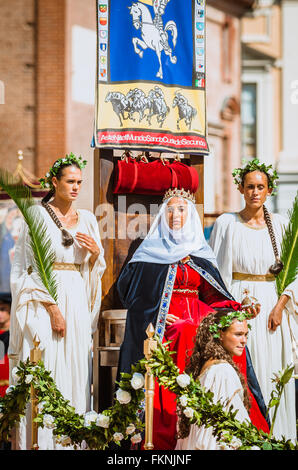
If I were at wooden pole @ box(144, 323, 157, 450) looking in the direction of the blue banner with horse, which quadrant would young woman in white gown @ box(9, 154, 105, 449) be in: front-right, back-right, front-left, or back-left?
front-left

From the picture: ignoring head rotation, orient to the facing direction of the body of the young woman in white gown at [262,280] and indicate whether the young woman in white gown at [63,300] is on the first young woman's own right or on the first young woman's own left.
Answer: on the first young woman's own right

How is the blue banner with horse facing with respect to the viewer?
toward the camera

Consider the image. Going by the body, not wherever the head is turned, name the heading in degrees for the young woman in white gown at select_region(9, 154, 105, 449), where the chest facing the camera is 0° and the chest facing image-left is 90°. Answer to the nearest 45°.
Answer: approximately 315°

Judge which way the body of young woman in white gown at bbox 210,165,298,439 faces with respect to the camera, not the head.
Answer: toward the camera

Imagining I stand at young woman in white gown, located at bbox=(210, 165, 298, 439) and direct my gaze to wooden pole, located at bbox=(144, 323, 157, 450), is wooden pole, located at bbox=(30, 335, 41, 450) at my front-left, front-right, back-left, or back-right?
front-right

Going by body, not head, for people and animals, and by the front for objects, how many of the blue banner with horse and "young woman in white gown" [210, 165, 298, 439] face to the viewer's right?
0

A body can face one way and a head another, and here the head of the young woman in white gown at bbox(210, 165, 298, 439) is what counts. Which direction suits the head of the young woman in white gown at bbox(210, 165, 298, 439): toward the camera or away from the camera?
toward the camera

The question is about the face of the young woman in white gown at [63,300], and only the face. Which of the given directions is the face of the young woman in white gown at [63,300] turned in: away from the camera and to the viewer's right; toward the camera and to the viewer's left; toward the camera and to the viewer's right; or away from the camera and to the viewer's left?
toward the camera and to the viewer's right

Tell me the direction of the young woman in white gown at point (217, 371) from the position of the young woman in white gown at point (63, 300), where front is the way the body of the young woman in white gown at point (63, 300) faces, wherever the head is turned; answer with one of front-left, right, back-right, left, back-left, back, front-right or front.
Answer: front

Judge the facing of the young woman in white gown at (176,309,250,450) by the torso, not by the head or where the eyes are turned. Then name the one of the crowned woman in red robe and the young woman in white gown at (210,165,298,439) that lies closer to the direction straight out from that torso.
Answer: the young woman in white gown
